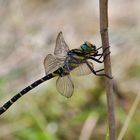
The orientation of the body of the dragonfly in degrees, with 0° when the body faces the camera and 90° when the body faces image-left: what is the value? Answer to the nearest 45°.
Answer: approximately 270°
